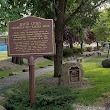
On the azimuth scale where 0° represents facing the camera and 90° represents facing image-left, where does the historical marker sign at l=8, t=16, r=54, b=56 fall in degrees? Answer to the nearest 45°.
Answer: approximately 0°

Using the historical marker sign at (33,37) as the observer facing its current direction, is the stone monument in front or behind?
behind

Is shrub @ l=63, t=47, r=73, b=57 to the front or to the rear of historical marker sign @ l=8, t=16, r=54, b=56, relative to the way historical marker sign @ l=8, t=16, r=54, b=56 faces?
to the rear
